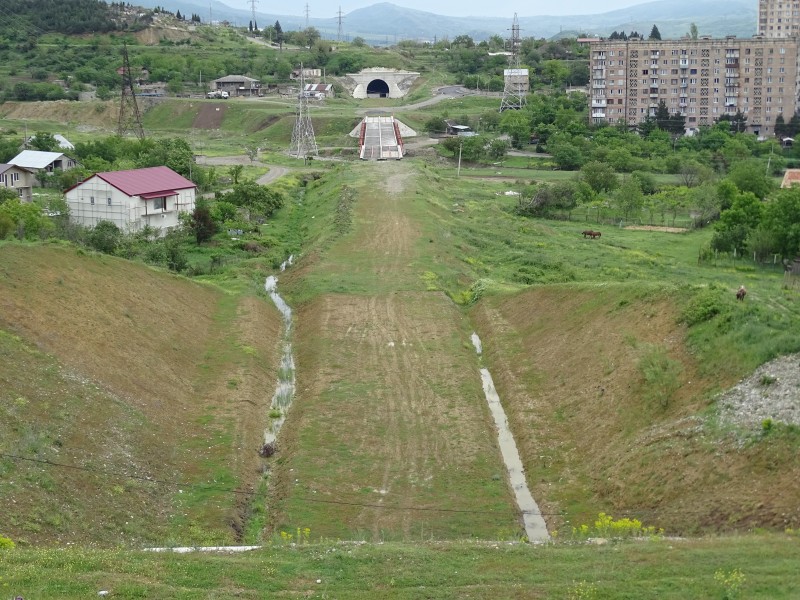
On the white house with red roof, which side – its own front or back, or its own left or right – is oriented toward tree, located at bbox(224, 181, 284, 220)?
left

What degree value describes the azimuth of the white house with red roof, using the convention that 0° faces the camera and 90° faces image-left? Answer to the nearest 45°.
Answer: approximately 315°

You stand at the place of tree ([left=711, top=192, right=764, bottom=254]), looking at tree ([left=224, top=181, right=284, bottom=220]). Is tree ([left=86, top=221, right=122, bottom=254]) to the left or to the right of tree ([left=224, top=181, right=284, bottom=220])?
left

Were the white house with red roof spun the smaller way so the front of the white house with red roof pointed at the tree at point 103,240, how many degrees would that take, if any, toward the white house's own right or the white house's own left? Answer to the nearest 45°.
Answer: approximately 45° to the white house's own right

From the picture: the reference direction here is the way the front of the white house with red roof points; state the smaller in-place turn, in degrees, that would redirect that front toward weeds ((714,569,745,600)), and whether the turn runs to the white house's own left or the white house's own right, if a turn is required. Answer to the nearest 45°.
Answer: approximately 45° to the white house's own right

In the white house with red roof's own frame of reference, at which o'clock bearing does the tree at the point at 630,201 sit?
The tree is roughly at 10 o'clock from the white house with red roof.

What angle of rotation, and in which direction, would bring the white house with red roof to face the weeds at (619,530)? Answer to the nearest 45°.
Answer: approximately 45° to its right
